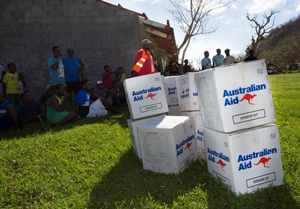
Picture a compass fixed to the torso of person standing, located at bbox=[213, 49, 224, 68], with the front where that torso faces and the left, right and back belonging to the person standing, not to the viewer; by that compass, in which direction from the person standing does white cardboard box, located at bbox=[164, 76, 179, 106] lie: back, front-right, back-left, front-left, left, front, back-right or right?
front

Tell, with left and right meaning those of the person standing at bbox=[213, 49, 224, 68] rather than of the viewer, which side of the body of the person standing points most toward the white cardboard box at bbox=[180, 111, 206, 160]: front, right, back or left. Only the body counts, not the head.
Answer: front

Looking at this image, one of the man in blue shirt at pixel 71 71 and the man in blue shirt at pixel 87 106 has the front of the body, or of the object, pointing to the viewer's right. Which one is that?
the man in blue shirt at pixel 87 106

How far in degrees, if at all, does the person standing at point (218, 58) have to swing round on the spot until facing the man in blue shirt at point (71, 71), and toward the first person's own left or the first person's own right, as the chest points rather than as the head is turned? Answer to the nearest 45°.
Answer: approximately 45° to the first person's own right

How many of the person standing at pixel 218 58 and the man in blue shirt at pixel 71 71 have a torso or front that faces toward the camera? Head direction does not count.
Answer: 2

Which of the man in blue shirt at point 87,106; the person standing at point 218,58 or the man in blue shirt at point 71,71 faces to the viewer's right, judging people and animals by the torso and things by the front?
the man in blue shirt at point 87,106

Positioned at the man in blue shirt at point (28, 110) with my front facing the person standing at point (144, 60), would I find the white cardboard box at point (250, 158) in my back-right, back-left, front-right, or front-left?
front-right

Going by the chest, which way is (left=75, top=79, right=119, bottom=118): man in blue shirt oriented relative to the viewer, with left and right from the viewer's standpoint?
facing to the right of the viewer

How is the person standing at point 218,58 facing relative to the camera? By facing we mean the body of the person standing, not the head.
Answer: toward the camera

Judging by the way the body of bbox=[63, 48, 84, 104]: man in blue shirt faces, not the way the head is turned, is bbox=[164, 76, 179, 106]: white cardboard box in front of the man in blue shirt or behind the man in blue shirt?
in front

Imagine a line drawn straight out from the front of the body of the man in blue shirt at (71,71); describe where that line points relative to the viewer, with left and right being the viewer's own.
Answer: facing the viewer

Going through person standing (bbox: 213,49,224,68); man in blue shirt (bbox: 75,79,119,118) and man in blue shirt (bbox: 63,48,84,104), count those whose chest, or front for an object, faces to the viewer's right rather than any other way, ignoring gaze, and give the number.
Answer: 1

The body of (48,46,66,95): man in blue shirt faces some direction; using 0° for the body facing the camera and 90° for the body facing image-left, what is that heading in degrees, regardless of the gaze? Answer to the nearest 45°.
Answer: approximately 315°
